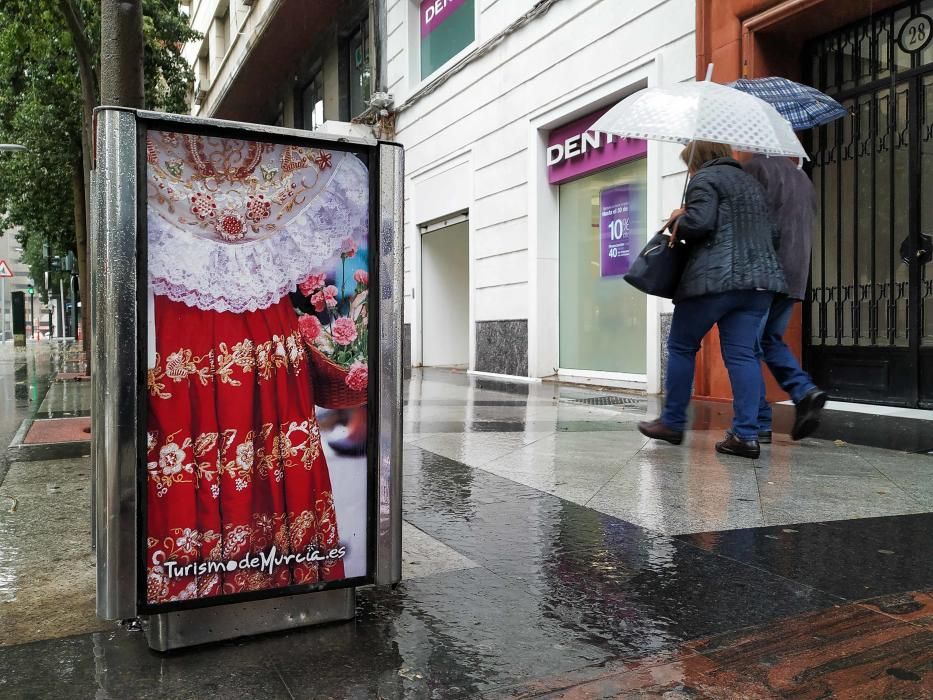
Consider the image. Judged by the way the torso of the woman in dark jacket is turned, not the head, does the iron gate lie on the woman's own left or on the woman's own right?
on the woman's own right

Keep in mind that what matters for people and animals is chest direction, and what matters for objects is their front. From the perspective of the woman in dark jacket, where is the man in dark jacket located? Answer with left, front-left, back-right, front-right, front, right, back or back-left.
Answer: right

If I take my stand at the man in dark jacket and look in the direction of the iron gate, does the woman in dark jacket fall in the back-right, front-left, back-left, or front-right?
back-left
